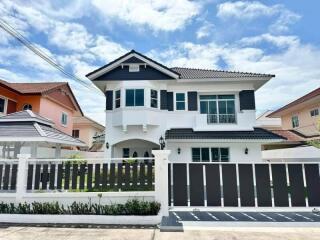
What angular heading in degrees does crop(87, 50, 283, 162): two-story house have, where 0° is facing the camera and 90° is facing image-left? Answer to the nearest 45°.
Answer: approximately 0°

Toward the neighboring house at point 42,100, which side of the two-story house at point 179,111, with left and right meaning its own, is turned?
right

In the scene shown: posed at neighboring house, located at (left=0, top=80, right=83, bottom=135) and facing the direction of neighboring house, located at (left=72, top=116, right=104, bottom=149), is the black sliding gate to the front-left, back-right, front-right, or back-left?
back-right

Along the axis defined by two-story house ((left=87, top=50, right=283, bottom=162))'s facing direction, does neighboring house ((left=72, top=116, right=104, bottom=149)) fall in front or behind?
behind

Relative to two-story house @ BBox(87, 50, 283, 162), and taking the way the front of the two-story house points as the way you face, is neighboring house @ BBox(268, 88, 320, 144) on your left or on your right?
on your left

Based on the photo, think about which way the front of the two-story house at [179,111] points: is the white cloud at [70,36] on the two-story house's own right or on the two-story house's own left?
on the two-story house's own right
